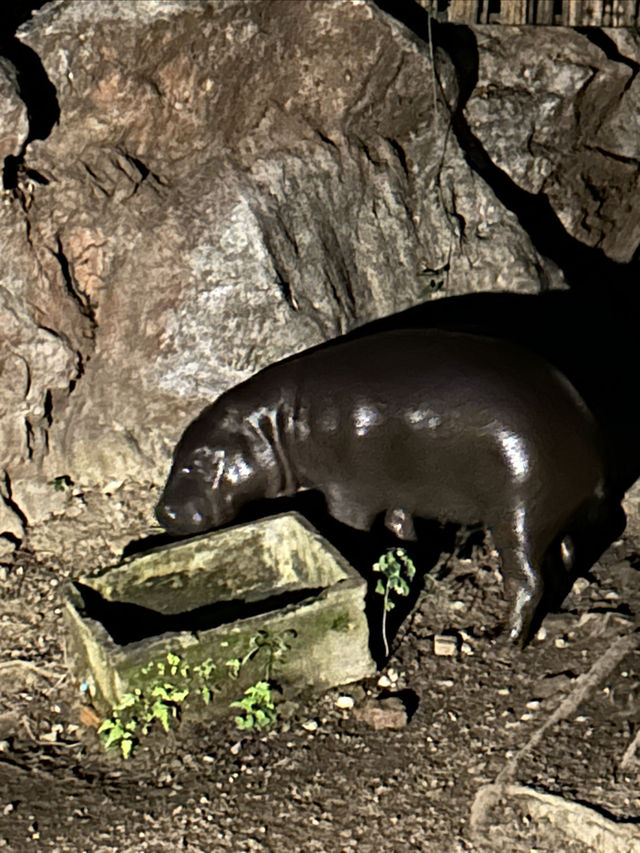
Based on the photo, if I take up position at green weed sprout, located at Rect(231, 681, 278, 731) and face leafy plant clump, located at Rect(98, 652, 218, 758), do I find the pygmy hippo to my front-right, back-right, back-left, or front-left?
back-right

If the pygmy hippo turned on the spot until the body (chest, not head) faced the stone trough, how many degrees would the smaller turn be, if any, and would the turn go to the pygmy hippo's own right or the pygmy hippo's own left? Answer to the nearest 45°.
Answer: approximately 45° to the pygmy hippo's own left

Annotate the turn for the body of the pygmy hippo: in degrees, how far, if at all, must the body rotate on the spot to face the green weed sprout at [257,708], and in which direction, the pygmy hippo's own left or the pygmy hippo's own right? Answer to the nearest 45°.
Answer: approximately 45° to the pygmy hippo's own left

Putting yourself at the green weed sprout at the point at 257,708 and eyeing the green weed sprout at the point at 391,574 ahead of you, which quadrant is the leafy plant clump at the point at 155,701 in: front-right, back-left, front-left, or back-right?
back-left

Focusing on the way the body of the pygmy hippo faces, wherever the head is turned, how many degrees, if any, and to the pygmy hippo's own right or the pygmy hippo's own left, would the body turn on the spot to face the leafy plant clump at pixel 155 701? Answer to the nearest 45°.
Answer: approximately 45° to the pygmy hippo's own left

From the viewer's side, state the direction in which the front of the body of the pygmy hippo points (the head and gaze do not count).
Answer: to the viewer's left
